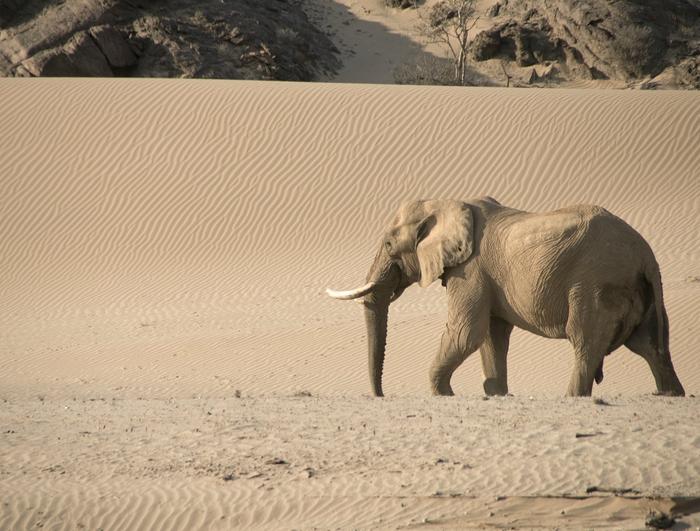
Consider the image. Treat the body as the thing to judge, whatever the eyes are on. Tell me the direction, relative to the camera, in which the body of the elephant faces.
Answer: to the viewer's left

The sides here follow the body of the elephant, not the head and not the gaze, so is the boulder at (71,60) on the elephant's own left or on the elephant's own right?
on the elephant's own right

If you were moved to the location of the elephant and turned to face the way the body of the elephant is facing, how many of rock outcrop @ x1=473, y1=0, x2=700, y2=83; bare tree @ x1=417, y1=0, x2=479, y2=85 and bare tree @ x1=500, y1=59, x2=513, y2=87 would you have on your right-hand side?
3

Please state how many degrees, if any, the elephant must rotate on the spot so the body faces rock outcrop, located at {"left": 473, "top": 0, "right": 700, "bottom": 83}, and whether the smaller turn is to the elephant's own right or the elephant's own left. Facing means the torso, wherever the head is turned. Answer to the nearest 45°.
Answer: approximately 90° to the elephant's own right

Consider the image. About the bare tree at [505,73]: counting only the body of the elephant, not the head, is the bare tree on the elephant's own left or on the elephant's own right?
on the elephant's own right

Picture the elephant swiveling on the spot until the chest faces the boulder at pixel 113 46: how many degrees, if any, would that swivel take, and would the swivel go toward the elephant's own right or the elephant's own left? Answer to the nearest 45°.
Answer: approximately 45° to the elephant's own right

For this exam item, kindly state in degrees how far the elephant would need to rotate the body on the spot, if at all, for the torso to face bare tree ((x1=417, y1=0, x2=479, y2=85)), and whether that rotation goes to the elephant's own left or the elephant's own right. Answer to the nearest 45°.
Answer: approximately 90° to the elephant's own right

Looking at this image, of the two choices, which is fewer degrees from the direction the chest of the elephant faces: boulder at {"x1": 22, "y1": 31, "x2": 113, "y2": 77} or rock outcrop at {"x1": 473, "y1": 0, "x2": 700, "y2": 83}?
the boulder
